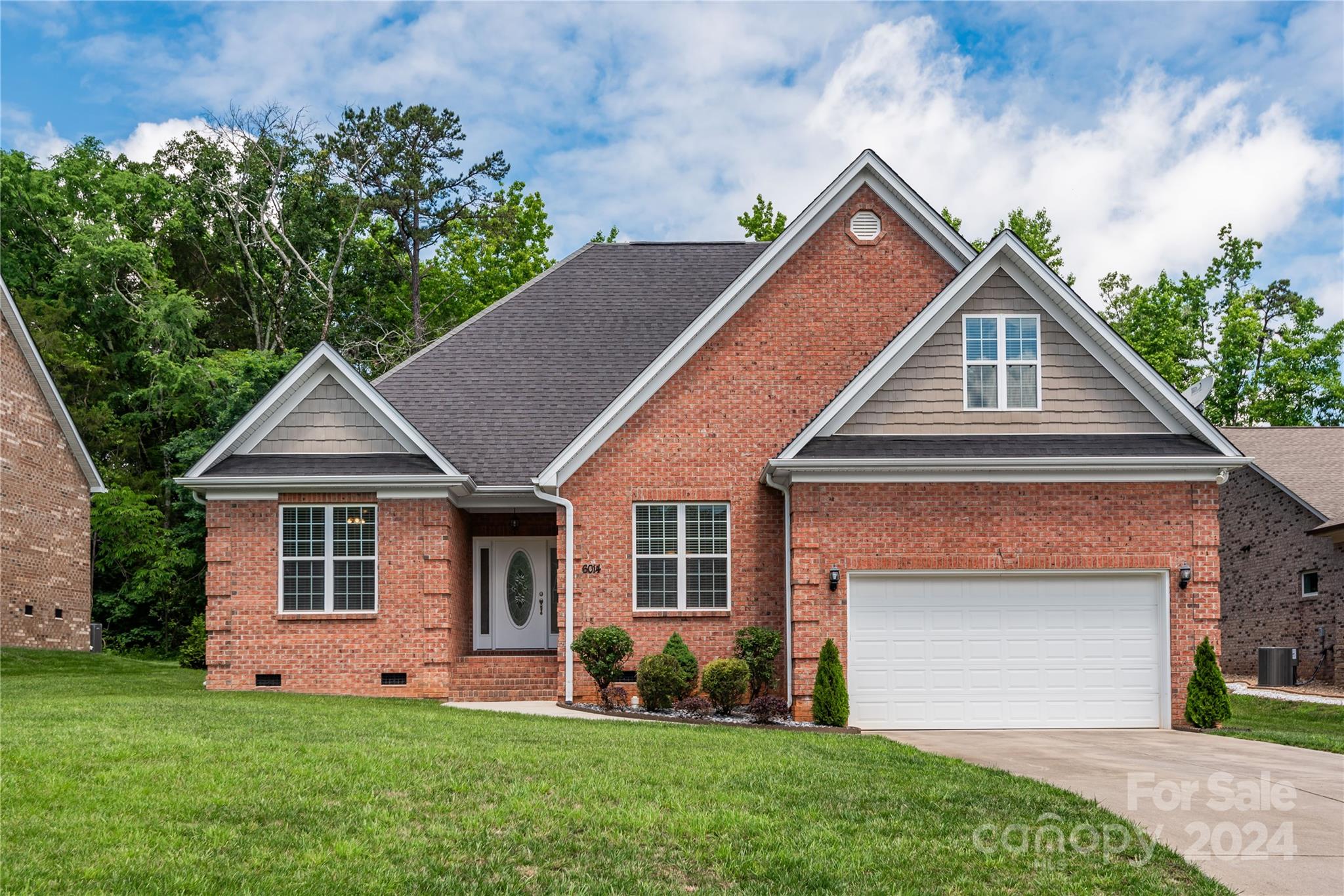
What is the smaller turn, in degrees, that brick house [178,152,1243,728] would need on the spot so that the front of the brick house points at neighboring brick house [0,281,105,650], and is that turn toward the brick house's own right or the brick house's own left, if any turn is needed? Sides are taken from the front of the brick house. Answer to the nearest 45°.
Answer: approximately 135° to the brick house's own right

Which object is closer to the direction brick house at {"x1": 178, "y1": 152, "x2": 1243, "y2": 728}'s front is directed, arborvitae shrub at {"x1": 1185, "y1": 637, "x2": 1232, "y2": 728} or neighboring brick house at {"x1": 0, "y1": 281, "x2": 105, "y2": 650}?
the arborvitae shrub

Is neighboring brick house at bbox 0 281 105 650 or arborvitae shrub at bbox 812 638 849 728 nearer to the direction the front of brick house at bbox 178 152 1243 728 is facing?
the arborvitae shrub

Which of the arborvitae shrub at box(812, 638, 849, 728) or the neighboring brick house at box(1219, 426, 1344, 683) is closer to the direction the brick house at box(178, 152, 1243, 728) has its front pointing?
the arborvitae shrub

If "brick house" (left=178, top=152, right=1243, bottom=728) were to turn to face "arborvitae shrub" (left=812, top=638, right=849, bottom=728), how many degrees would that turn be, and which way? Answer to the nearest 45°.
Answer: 0° — it already faces it

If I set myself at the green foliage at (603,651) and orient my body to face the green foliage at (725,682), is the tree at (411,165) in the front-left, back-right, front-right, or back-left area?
back-left

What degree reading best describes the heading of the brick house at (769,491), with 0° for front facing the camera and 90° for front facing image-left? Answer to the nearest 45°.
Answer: approximately 0°
